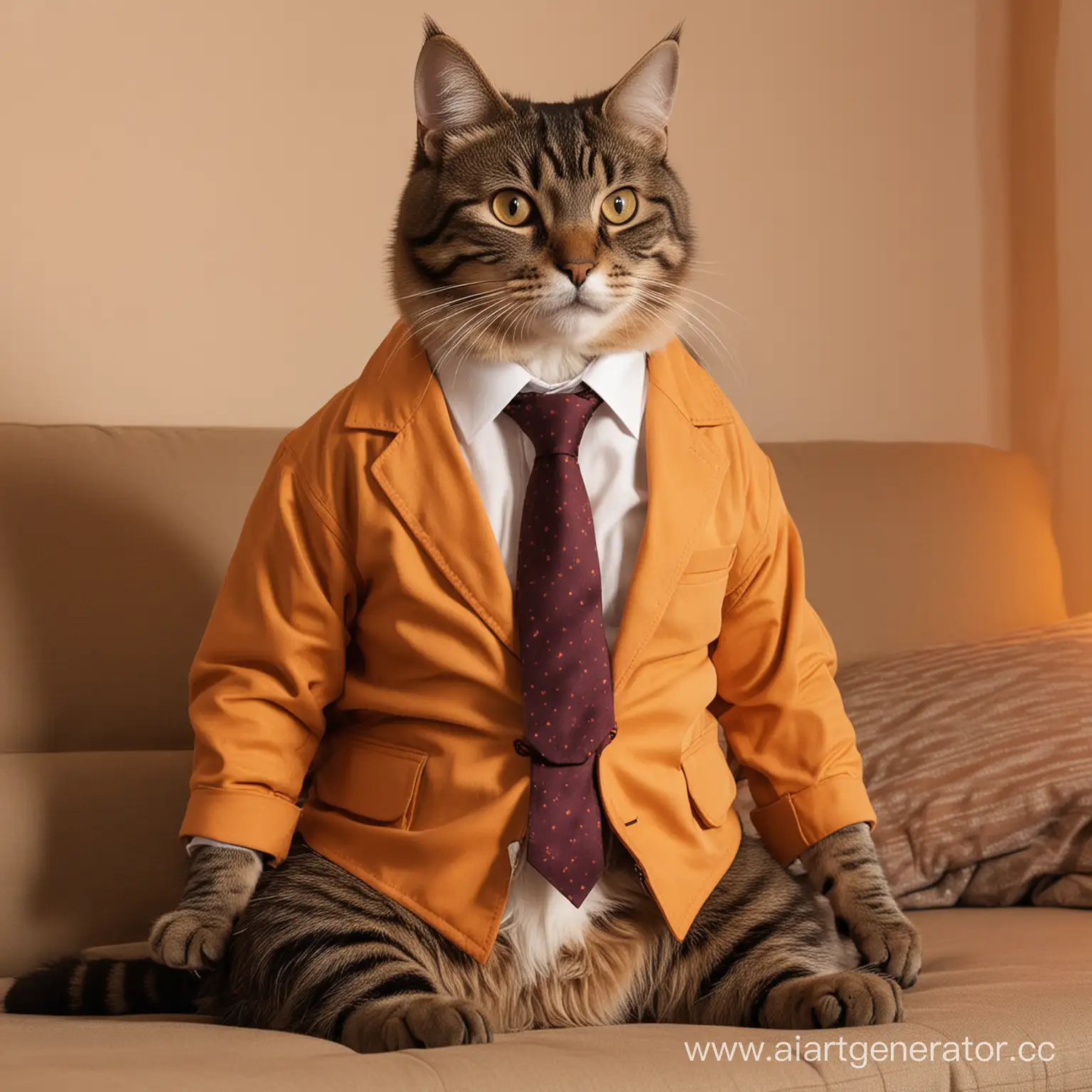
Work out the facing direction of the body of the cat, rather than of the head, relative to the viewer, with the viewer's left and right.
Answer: facing the viewer

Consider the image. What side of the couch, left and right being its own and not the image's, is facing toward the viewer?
front

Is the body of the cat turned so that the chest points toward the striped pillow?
no
